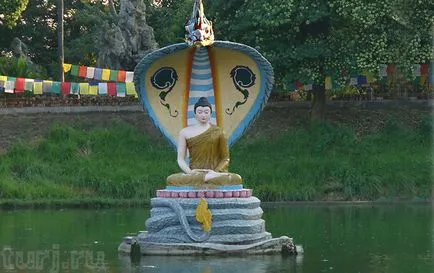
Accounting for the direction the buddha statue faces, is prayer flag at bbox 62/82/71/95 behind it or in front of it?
behind

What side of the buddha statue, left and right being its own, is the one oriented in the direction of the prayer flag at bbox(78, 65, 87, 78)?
back

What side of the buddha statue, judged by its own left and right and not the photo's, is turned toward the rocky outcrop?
back

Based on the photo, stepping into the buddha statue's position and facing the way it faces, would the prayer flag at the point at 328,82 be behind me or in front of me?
behind

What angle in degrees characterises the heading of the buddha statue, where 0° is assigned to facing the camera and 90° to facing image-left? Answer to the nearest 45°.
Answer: approximately 0°

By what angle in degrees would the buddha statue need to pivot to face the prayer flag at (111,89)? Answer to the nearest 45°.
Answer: approximately 180°

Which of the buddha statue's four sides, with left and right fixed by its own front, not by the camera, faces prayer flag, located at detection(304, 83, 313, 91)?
back

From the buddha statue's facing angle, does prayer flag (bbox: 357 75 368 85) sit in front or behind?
behind
